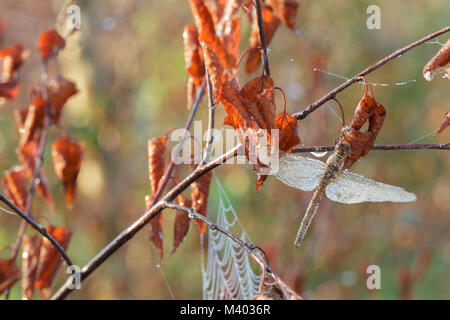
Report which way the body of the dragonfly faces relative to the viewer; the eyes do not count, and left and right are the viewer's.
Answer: facing away from the viewer and to the right of the viewer

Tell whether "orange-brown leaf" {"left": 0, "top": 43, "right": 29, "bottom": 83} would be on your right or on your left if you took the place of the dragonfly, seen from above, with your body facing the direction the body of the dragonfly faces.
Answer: on your left
